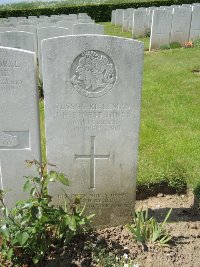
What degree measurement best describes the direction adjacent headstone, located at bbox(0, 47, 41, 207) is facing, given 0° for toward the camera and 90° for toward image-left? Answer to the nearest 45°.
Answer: approximately 0°

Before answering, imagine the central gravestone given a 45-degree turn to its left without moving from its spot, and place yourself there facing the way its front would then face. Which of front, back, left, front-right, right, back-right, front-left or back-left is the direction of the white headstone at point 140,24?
back-left

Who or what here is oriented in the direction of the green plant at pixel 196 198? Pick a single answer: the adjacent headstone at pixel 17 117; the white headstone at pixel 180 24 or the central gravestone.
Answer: the white headstone

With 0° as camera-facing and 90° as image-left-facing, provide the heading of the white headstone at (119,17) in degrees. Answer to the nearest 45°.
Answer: approximately 0°
